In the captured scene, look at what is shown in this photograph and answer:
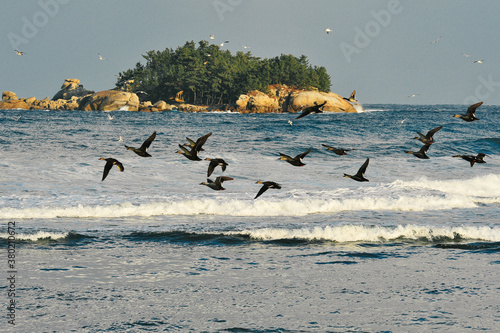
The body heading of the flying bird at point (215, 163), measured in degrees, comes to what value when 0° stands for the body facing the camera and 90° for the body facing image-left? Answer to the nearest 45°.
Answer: approximately 90°
